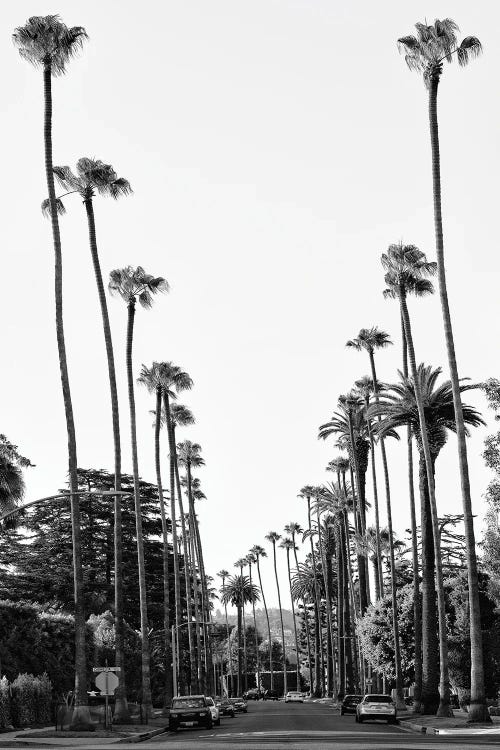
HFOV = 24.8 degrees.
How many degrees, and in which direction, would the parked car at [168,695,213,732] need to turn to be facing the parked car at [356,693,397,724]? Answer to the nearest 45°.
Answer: approximately 90° to its left

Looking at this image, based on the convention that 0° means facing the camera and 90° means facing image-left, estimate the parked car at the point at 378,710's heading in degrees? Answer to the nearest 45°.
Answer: approximately 180°

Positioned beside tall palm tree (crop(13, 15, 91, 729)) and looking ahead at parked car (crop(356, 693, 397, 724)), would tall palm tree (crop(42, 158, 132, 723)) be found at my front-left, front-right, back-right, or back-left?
front-left

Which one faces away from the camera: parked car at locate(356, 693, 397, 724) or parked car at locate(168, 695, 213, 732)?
parked car at locate(356, 693, 397, 724)

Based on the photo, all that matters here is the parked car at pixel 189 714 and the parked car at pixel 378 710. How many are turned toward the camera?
1

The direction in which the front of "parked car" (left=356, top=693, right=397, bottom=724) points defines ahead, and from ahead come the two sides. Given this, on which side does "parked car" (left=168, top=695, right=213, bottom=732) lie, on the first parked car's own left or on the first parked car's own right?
on the first parked car's own left

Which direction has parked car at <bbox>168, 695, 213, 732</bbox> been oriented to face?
toward the camera

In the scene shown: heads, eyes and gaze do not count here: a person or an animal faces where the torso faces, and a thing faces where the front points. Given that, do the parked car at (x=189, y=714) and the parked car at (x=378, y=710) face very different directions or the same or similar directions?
very different directions
